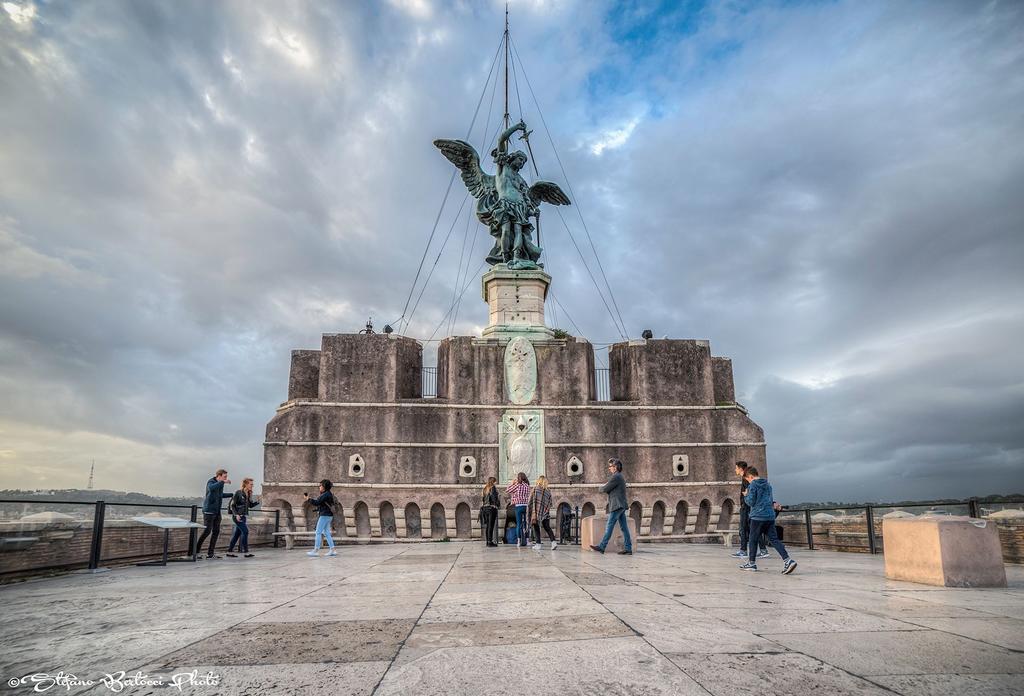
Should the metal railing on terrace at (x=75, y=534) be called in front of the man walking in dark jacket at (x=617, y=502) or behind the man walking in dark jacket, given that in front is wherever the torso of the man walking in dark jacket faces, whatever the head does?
in front

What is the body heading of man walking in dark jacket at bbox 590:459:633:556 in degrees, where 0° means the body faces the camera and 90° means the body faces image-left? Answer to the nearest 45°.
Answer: approximately 90°

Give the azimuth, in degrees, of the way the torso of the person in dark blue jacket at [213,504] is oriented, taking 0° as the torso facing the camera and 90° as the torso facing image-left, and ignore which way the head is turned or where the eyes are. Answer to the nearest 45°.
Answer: approximately 270°

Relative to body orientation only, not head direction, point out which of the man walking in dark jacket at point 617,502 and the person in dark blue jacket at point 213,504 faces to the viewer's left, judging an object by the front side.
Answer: the man walking in dark jacket

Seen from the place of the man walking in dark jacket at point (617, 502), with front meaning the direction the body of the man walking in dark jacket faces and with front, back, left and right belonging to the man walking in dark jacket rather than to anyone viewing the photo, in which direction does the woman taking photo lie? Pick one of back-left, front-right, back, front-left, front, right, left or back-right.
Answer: front

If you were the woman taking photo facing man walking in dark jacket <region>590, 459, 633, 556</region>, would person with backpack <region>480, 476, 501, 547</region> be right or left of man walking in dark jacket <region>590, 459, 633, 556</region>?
left

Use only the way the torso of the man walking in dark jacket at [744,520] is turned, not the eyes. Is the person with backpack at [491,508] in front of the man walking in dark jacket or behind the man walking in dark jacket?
in front
